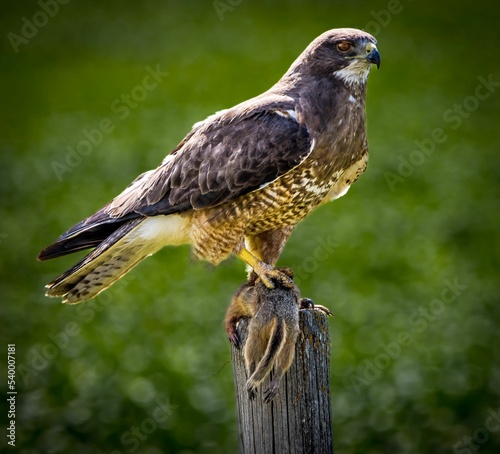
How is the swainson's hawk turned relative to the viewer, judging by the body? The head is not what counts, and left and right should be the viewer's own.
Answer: facing to the right of the viewer
